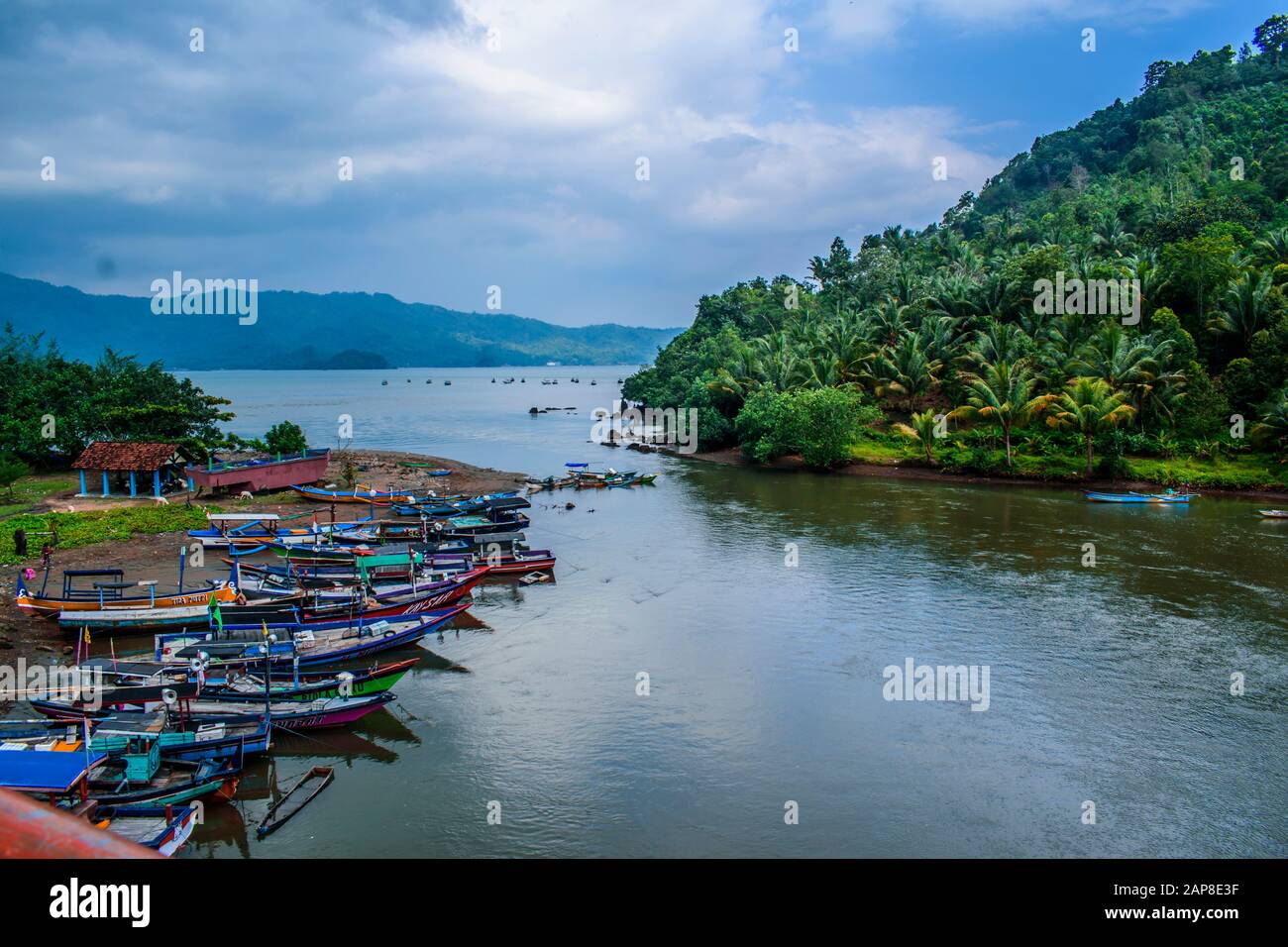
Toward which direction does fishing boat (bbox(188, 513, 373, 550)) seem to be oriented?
to the viewer's right

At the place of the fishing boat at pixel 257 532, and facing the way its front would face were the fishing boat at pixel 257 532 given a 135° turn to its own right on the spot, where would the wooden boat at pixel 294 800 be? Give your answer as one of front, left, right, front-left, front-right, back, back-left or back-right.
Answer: front-left

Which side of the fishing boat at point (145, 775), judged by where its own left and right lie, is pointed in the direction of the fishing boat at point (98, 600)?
left

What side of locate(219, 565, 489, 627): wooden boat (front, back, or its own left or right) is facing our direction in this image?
right

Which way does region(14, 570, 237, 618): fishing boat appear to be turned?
to the viewer's right

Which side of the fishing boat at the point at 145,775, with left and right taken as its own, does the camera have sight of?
right

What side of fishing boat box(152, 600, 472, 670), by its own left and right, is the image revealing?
right
